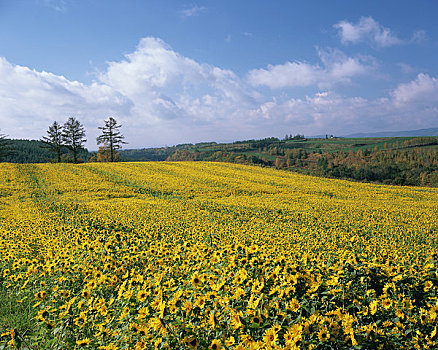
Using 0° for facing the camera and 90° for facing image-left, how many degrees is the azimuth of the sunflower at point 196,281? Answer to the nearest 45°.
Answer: approximately 0°

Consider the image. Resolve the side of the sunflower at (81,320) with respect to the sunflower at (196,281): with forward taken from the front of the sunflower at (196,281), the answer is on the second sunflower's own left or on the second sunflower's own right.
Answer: on the second sunflower's own right

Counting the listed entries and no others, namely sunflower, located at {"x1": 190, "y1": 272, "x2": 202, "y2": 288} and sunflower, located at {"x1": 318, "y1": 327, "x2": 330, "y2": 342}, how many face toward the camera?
2

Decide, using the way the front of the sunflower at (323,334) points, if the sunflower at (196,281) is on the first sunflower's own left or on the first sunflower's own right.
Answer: on the first sunflower's own right

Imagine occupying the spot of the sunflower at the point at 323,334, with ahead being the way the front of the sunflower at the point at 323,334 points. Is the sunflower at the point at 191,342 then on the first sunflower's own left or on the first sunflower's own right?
on the first sunflower's own right

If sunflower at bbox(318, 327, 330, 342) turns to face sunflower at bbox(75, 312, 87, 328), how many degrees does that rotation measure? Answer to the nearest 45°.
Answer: approximately 90° to its right
